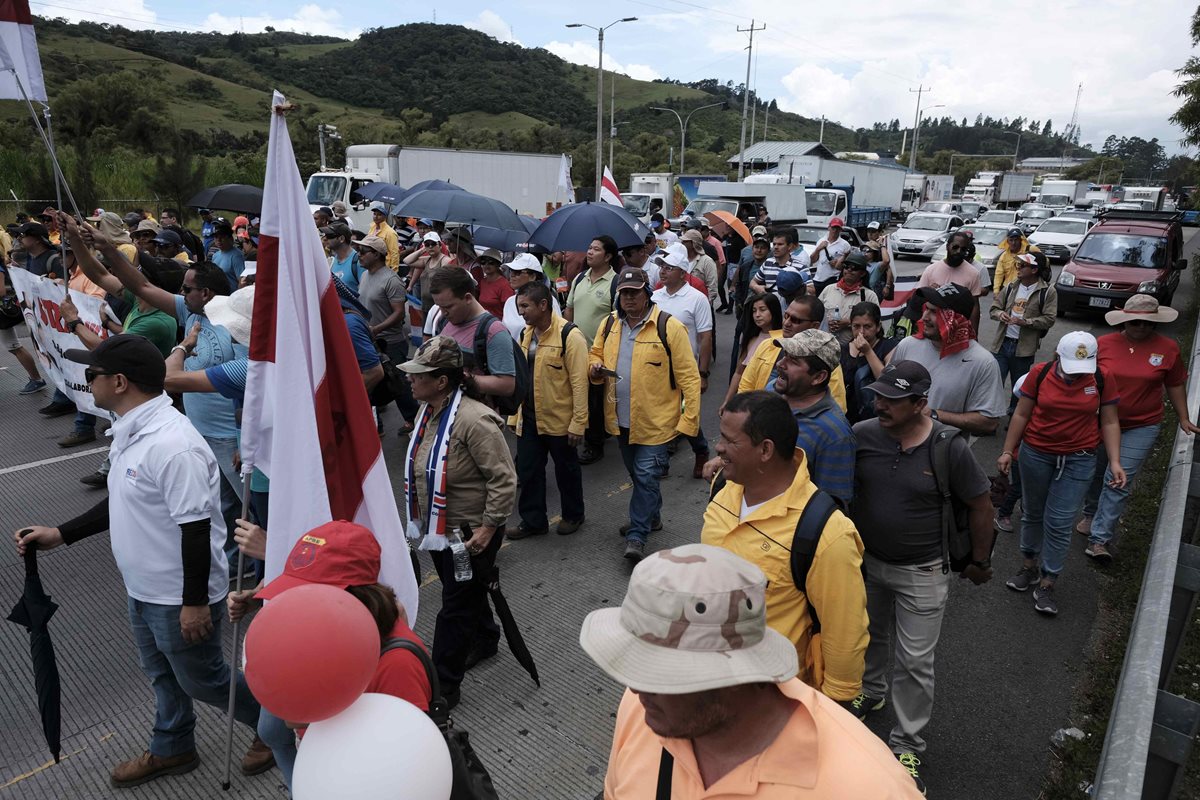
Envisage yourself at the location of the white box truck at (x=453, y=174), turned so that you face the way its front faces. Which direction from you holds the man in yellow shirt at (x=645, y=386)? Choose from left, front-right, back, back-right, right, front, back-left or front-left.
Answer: front-left

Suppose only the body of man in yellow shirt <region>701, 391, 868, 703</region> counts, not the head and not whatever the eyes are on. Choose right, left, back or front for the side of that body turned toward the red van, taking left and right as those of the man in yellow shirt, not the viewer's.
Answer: back

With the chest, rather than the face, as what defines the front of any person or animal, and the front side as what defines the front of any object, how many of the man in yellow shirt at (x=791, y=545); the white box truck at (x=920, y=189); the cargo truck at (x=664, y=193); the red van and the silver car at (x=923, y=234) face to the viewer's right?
0

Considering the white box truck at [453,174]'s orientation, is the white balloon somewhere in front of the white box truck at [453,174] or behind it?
in front

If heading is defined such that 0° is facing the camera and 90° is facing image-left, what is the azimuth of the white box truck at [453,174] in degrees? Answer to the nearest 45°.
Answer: approximately 45°

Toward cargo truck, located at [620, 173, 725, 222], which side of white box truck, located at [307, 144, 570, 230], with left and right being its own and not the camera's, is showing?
back

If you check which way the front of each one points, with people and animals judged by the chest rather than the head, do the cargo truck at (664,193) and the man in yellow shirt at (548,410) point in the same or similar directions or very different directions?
same or similar directions

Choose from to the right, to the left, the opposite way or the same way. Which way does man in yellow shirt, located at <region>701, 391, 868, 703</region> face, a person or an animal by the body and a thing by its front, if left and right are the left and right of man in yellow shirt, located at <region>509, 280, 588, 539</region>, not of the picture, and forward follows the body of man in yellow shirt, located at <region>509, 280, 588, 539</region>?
the same way

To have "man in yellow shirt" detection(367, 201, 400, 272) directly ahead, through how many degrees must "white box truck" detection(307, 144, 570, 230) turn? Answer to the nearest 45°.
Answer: approximately 45° to its left

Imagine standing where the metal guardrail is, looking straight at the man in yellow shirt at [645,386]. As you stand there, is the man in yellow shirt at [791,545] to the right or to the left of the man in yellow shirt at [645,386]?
left

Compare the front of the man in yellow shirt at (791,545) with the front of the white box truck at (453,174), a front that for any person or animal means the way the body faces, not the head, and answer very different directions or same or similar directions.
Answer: same or similar directions

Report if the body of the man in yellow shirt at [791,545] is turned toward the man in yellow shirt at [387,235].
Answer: no

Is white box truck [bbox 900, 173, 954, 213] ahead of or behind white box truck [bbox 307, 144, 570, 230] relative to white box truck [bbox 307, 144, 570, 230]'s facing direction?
behind

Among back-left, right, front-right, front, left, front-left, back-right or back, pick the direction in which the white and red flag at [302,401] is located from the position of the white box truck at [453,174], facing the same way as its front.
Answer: front-left

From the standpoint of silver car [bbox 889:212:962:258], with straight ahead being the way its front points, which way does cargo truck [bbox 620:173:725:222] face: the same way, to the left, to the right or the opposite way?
the same way

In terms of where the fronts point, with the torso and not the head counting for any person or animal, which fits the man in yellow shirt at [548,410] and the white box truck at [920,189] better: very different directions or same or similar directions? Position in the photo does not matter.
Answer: same or similar directions

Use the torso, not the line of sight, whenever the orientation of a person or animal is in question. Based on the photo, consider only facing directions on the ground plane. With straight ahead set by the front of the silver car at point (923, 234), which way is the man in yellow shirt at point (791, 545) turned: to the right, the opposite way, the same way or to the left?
the same way

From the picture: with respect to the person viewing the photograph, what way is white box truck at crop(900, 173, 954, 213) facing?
facing the viewer and to the left of the viewer

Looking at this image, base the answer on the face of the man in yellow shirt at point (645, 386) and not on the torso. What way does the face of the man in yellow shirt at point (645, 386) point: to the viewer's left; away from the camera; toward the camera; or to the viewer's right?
toward the camera
